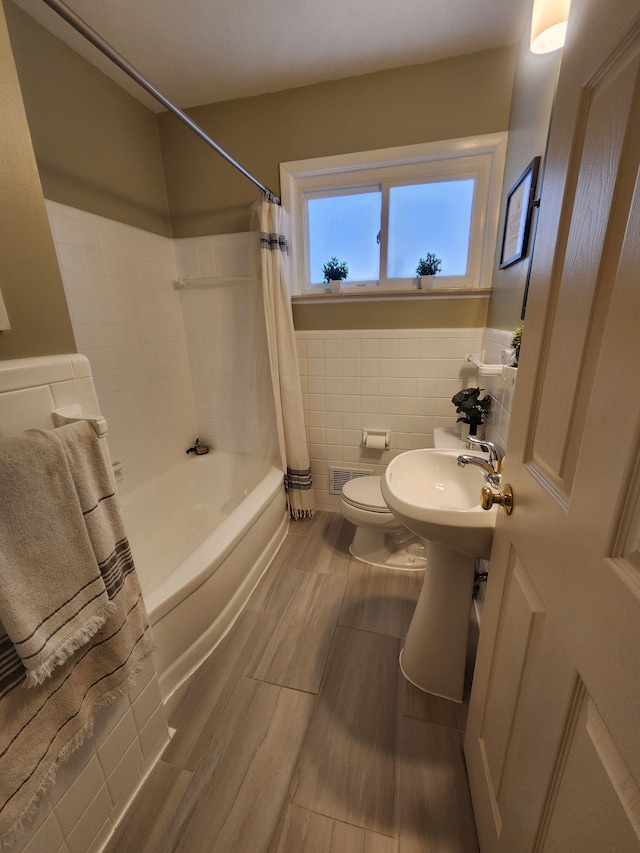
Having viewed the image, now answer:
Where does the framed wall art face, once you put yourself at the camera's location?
facing to the left of the viewer

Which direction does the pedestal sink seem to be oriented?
to the viewer's left

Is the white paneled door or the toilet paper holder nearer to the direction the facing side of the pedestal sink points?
the toilet paper holder

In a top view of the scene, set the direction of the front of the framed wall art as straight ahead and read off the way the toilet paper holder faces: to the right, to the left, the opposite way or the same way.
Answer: to the left

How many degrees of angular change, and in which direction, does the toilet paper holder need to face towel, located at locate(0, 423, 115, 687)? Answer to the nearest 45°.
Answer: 0° — it already faces it
